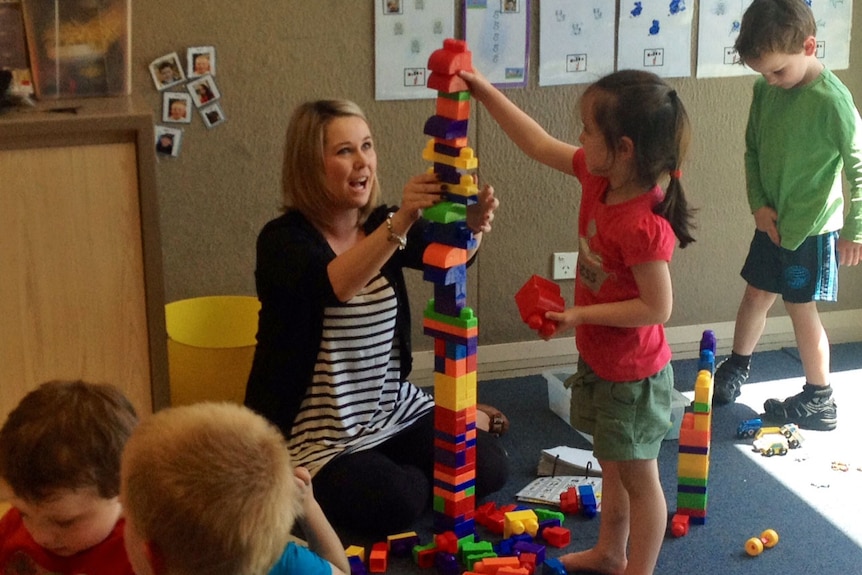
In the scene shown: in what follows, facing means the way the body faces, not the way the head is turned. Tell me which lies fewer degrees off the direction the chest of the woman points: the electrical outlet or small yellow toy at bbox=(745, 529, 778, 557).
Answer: the small yellow toy

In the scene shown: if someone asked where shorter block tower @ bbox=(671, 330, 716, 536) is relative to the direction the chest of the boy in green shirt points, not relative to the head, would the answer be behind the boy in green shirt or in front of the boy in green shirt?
in front

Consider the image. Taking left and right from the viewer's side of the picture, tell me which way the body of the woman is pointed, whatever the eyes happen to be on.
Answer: facing the viewer and to the right of the viewer

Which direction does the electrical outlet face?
toward the camera

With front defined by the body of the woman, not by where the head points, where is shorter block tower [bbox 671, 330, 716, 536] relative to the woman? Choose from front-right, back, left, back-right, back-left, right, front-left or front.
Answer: front-left

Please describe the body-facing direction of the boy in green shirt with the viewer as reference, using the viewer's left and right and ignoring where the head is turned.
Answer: facing the viewer and to the left of the viewer

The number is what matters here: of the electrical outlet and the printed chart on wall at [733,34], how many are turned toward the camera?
2

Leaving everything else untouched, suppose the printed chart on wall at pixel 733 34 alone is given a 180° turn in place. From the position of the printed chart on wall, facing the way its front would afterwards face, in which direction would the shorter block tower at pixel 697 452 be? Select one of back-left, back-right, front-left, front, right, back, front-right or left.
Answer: back

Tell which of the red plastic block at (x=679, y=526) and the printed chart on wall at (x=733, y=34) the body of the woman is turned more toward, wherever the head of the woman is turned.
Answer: the red plastic block

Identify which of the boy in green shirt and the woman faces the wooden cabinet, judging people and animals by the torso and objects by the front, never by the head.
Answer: the boy in green shirt

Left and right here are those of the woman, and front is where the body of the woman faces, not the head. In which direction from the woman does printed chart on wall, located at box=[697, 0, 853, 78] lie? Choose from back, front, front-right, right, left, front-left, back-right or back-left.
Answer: left

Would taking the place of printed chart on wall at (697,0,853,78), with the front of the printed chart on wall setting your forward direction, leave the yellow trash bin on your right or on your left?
on your right

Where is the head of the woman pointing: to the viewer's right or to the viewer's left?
to the viewer's right

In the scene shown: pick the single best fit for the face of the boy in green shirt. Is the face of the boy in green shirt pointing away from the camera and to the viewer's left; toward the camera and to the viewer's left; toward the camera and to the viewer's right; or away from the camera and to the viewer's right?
toward the camera and to the viewer's left

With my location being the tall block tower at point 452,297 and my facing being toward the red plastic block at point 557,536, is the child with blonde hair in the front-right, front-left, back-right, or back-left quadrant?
back-right

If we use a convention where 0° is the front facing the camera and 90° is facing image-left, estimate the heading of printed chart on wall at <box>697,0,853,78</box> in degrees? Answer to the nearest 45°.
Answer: approximately 0°
